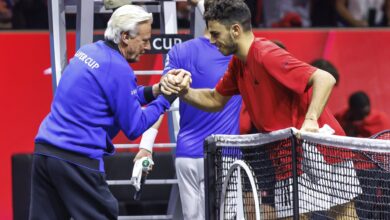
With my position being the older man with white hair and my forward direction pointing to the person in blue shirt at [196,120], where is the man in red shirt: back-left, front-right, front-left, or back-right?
front-right

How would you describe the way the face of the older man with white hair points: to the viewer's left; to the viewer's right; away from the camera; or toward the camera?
to the viewer's right

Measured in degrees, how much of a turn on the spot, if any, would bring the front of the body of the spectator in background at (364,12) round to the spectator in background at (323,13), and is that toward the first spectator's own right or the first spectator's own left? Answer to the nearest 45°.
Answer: approximately 90° to the first spectator's own right

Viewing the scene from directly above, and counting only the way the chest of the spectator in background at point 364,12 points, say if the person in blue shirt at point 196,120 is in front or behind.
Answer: in front

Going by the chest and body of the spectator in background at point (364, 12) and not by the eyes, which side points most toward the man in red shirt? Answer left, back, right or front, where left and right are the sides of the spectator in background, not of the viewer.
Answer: front

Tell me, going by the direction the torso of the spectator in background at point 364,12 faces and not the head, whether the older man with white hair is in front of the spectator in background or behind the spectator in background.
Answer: in front

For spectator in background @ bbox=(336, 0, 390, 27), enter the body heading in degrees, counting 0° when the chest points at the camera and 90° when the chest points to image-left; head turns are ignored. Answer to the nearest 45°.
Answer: approximately 0°

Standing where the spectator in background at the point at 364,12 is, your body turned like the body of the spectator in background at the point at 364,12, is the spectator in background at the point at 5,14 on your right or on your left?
on your right
